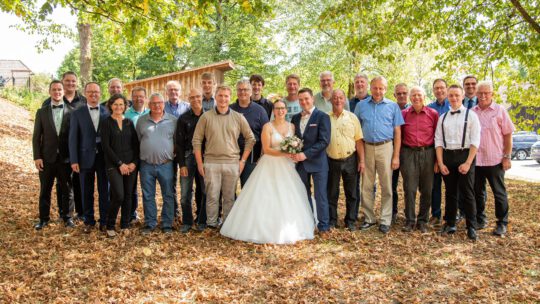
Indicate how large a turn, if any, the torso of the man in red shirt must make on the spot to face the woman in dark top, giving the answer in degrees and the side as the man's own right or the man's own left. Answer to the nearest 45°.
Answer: approximately 45° to the man's own right

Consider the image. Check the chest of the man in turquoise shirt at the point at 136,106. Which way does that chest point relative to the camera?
toward the camera

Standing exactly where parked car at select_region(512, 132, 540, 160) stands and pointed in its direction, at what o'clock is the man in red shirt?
The man in red shirt is roughly at 9 o'clock from the parked car.

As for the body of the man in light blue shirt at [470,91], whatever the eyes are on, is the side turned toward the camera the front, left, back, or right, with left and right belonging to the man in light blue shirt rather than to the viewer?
front

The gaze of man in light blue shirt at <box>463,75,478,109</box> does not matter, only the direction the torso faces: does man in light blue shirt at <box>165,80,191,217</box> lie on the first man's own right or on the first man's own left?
on the first man's own right

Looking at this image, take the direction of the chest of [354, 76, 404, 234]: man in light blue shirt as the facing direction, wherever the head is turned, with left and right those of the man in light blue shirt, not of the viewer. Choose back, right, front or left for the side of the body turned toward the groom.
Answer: right

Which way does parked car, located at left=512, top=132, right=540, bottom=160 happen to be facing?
to the viewer's left

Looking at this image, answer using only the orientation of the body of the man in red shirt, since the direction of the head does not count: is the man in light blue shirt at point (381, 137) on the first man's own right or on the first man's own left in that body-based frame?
on the first man's own right

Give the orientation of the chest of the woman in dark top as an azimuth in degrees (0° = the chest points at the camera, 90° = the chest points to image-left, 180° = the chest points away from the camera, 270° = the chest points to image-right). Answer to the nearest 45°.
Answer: approximately 0°

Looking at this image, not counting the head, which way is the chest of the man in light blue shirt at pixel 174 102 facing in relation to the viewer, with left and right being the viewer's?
facing the viewer
